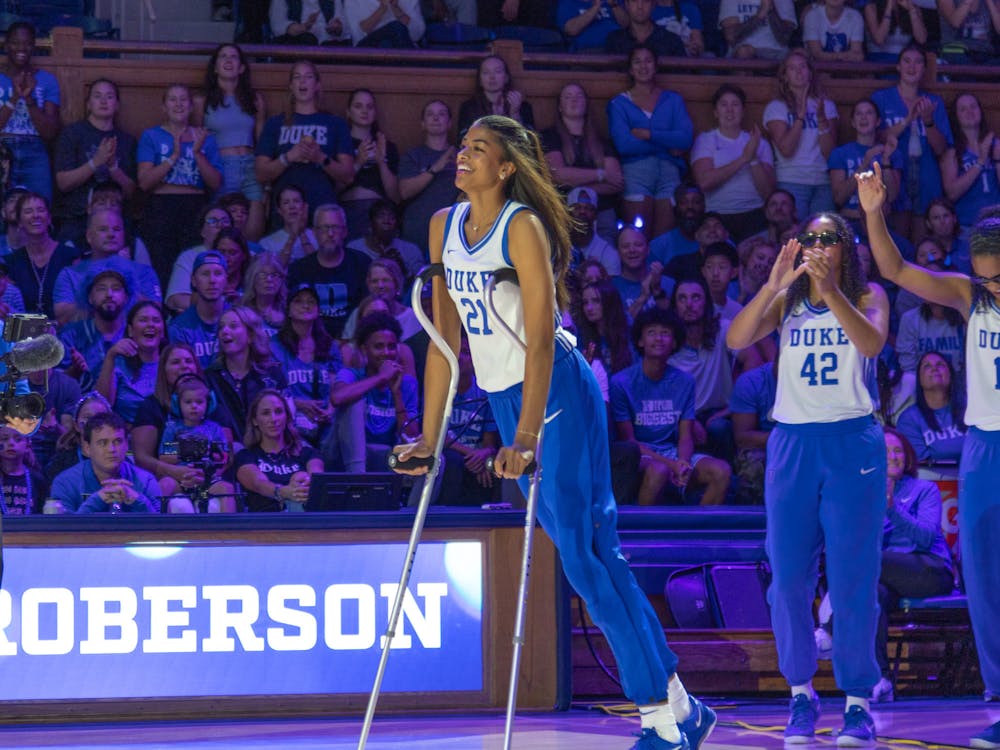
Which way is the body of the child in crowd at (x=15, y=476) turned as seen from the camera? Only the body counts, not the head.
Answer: toward the camera

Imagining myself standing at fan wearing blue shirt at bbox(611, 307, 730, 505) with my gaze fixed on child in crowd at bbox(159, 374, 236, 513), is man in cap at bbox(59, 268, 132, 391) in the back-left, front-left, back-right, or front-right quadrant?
front-right

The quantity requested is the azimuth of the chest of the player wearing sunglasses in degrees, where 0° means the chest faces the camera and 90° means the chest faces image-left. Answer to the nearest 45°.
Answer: approximately 0°

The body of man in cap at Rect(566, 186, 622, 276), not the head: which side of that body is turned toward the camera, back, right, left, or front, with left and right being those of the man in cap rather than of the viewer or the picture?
front

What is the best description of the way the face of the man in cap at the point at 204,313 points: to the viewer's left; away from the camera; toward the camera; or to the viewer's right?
toward the camera

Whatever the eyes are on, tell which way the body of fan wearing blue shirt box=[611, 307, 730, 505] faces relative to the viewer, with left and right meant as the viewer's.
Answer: facing the viewer

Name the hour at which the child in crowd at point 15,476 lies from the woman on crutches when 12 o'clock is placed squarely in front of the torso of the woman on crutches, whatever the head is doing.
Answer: The child in crowd is roughly at 3 o'clock from the woman on crutches.

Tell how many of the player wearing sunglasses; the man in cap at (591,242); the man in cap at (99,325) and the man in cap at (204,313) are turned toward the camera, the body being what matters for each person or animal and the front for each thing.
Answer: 4

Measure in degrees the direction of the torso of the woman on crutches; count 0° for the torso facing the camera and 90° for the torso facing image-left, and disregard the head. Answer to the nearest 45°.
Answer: approximately 45°

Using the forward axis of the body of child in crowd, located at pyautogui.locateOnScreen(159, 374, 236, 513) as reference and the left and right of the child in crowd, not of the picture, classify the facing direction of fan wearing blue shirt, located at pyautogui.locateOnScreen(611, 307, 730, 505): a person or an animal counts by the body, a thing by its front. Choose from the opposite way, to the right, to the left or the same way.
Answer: the same way

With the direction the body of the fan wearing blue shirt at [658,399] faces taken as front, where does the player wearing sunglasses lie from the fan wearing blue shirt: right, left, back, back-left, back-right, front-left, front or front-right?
front

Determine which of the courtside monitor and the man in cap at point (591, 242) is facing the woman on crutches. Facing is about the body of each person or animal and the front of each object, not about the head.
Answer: the man in cap

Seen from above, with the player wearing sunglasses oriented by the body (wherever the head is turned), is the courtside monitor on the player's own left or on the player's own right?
on the player's own right

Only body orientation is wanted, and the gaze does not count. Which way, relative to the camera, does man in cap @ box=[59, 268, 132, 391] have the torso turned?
toward the camera

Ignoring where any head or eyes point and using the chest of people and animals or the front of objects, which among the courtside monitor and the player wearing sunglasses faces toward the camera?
the player wearing sunglasses

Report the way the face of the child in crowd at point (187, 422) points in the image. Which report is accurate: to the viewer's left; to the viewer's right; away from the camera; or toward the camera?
toward the camera

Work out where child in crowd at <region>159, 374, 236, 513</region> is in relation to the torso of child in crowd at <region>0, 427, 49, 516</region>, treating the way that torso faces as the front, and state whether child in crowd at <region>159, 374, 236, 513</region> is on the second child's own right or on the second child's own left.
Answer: on the second child's own left

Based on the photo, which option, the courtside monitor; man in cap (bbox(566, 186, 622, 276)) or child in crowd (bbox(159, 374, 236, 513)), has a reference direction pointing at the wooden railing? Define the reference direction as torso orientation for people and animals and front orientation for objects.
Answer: the courtside monitor

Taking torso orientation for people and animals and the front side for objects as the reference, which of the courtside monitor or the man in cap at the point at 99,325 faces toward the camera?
the man in cap

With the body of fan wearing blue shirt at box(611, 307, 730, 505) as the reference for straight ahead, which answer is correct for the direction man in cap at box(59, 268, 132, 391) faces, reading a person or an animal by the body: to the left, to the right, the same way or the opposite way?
the same way

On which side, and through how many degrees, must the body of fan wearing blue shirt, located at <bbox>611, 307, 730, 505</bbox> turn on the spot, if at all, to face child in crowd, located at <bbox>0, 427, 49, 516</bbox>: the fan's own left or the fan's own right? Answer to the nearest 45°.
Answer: approximately 45° to the fan's own right

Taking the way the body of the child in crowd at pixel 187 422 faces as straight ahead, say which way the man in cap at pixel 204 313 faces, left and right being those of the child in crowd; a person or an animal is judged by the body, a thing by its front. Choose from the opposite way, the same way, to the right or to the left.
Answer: the same way
